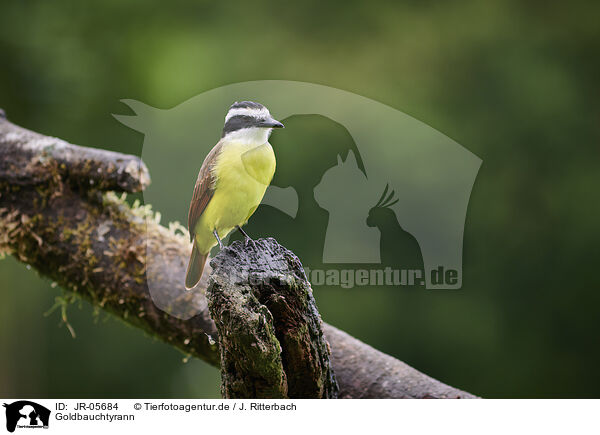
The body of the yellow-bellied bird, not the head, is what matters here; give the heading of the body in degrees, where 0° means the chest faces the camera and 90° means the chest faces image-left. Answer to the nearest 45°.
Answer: approximately 315°
